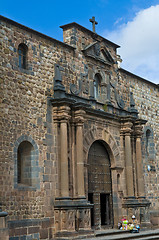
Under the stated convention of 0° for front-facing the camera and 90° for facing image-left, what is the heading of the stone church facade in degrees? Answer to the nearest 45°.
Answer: approximately 315°
